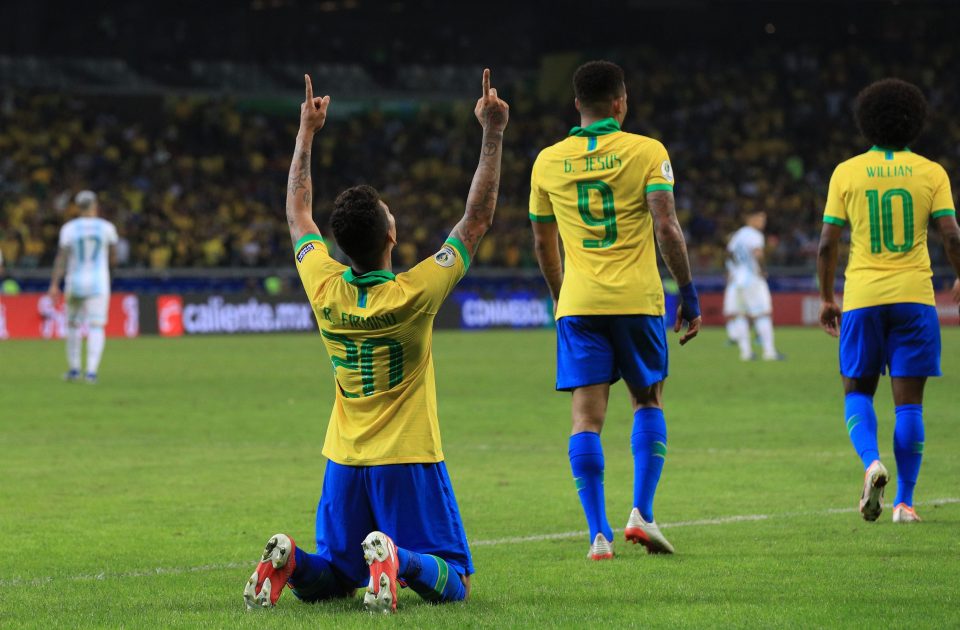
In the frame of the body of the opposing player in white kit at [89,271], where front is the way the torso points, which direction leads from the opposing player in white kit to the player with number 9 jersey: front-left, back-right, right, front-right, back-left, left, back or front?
back

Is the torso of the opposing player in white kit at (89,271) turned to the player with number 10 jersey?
no

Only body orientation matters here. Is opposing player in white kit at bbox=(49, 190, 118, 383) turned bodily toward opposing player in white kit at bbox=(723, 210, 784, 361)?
no

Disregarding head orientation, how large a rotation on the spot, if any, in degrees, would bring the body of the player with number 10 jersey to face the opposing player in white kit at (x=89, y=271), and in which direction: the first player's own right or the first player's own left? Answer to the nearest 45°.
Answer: approximately 45° to the first player's own left

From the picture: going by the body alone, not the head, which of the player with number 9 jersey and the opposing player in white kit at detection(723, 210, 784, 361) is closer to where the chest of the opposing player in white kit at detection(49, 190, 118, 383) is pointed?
the opposing player in white kit

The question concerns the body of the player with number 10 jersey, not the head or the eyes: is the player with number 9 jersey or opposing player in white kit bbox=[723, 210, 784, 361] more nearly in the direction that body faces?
the opposing player in white kit

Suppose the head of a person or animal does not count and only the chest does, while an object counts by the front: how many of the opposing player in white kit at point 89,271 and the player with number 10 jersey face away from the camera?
2

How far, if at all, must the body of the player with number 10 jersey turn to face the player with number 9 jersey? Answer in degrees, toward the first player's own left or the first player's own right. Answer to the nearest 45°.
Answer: approximately 135° to the first player's own left

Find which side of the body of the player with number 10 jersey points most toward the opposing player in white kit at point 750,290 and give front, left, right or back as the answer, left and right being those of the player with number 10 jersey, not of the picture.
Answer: front

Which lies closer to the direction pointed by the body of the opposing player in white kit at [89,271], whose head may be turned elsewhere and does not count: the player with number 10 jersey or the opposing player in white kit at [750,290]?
the opposing player in white kit

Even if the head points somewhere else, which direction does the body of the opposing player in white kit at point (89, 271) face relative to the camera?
away from the camera

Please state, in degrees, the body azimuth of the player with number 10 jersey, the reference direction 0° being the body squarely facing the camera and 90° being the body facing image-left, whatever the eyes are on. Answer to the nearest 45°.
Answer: approximately 180°

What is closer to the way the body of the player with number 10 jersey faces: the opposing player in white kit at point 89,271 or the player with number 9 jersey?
the opposing player in white kit

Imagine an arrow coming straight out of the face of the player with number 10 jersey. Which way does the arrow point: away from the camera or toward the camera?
away from the camera
